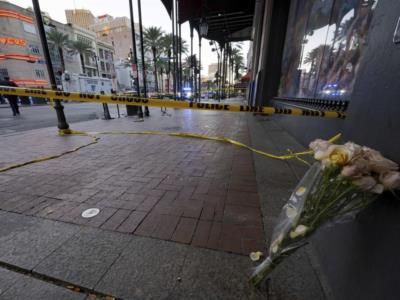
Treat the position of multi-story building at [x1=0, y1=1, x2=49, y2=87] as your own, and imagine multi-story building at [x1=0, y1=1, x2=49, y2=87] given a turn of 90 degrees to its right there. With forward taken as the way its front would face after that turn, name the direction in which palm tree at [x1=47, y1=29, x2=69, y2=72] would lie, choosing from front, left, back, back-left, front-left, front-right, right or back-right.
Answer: left

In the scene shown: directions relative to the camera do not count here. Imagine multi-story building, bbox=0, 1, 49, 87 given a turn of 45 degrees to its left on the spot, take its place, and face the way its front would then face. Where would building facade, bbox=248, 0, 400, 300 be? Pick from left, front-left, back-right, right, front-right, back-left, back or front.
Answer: right

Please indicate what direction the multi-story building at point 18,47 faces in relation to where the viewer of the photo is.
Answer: facing the viewer and to the right of the viewer

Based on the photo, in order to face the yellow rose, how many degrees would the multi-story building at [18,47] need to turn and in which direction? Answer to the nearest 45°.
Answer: approximately 45° to its right

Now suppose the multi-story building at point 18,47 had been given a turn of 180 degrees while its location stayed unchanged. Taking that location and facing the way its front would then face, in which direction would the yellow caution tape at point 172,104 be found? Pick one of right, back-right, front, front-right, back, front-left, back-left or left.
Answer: back-left

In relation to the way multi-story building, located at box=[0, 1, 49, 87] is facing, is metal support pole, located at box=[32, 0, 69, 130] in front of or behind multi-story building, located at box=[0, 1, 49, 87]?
in front
